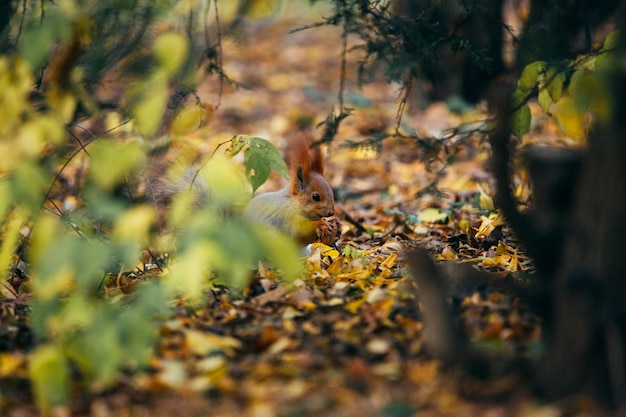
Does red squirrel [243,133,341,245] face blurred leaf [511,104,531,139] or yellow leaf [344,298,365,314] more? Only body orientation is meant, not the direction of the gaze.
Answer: the blurred leaf

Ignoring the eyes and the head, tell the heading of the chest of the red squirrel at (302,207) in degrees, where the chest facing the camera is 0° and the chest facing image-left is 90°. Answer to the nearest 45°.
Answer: approximately 270°

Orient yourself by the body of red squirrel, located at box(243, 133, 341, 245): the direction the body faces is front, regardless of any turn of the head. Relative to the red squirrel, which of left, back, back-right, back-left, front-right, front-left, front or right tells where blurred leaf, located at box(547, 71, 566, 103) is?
front-right

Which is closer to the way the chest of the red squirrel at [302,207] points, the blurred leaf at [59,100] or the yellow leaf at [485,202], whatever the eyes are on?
the yellow leaf

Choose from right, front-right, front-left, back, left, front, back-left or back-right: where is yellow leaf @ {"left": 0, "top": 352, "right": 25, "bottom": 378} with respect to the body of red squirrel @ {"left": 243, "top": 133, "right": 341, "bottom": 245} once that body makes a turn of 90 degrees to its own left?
back-left

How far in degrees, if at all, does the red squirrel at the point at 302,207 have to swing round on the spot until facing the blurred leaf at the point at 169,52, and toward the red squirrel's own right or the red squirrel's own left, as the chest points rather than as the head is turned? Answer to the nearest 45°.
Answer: approximately 90° to the red squirrel's own right

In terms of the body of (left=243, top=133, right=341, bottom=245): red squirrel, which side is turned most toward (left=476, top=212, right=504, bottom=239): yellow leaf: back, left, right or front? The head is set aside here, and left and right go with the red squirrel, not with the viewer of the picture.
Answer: front
